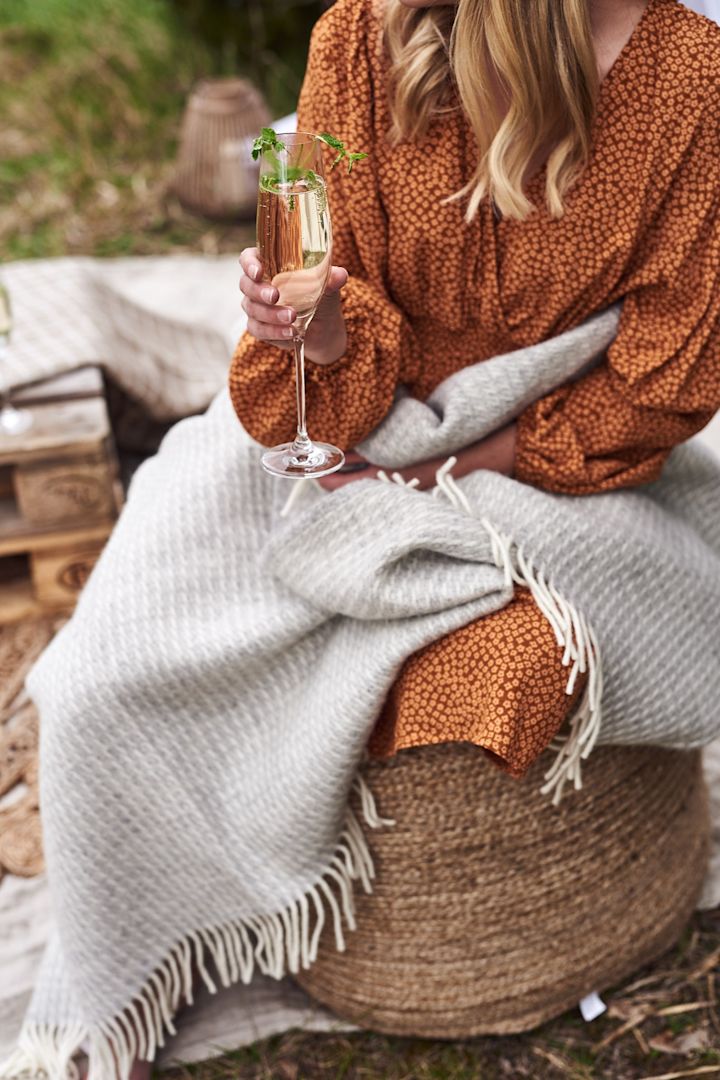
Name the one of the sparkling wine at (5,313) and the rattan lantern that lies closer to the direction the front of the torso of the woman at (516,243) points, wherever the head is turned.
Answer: the sparkling wine

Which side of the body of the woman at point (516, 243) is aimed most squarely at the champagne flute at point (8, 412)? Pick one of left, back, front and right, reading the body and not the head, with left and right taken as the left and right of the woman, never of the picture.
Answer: right

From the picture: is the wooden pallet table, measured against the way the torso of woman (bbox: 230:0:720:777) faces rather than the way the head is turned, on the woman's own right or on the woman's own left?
on the woman's own right

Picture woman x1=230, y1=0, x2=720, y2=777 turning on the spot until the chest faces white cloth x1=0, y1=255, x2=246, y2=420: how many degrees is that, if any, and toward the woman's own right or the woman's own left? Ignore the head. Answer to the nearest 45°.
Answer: approximately 90° to the woman's own right

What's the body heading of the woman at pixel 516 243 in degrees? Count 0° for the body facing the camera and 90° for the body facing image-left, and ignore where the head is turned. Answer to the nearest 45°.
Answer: approximately 45°
